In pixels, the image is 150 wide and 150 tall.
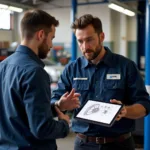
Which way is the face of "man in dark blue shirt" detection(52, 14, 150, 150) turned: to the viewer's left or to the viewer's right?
to the viewer's left

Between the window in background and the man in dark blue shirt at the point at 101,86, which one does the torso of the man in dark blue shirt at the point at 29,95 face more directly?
the man in dark blue shirt

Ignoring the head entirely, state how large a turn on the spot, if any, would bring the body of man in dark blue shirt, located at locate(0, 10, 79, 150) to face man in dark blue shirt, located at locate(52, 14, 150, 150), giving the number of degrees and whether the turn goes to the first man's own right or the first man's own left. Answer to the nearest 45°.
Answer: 0° — they already face them

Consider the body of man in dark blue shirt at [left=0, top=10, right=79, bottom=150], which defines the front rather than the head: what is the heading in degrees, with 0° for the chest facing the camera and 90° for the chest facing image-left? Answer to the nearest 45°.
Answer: approximately 225°

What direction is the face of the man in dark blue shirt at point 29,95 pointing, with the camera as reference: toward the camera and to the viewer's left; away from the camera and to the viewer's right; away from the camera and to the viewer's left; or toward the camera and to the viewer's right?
away from the camera and to the viewer's right

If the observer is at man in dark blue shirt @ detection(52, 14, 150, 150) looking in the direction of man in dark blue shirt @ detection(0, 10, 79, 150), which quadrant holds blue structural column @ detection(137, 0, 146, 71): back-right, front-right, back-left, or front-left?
back-right

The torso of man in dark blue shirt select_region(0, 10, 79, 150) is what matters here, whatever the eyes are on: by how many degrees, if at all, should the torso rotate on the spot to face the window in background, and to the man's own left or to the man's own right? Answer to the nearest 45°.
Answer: approximately 45° to the man's own left
